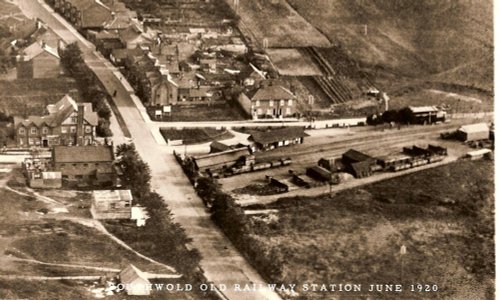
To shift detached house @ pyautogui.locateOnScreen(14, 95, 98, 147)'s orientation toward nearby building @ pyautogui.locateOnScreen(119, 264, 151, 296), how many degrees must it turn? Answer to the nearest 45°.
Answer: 0° — it already faces it

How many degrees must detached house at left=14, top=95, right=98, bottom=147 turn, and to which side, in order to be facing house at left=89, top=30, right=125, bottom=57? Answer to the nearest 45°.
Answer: approximately 180°

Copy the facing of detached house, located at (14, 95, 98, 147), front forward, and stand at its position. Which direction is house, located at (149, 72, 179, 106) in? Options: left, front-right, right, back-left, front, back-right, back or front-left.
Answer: back-left

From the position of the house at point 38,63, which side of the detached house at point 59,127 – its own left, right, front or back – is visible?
back

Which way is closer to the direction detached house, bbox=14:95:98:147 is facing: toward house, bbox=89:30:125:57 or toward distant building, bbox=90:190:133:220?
the distant building

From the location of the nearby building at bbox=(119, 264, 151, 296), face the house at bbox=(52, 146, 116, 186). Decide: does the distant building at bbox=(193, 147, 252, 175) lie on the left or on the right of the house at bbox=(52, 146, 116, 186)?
right

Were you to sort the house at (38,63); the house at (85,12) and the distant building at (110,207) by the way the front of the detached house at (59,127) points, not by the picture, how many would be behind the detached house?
2

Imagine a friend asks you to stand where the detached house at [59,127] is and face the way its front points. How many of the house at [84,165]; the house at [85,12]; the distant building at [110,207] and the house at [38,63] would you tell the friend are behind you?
2

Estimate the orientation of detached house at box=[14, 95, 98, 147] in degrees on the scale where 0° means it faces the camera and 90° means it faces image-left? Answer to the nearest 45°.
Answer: approximately 0°

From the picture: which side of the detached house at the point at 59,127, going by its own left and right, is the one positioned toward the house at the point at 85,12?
back

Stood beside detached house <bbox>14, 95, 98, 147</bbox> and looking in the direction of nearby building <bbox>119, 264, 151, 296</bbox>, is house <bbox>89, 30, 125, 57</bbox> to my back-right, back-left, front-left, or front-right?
back-left

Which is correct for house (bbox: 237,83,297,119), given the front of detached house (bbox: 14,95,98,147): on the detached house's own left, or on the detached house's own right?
on the detached house's own left

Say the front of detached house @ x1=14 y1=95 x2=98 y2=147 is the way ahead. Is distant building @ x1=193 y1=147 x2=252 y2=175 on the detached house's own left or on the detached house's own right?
on the detached house's own left

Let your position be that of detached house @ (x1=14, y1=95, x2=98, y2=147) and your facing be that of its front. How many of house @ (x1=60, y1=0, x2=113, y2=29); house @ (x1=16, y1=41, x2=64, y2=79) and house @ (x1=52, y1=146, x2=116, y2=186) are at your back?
2
